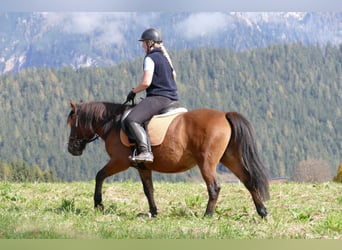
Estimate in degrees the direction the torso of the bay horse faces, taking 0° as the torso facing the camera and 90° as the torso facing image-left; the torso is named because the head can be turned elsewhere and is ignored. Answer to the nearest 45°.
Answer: approximately 90°
